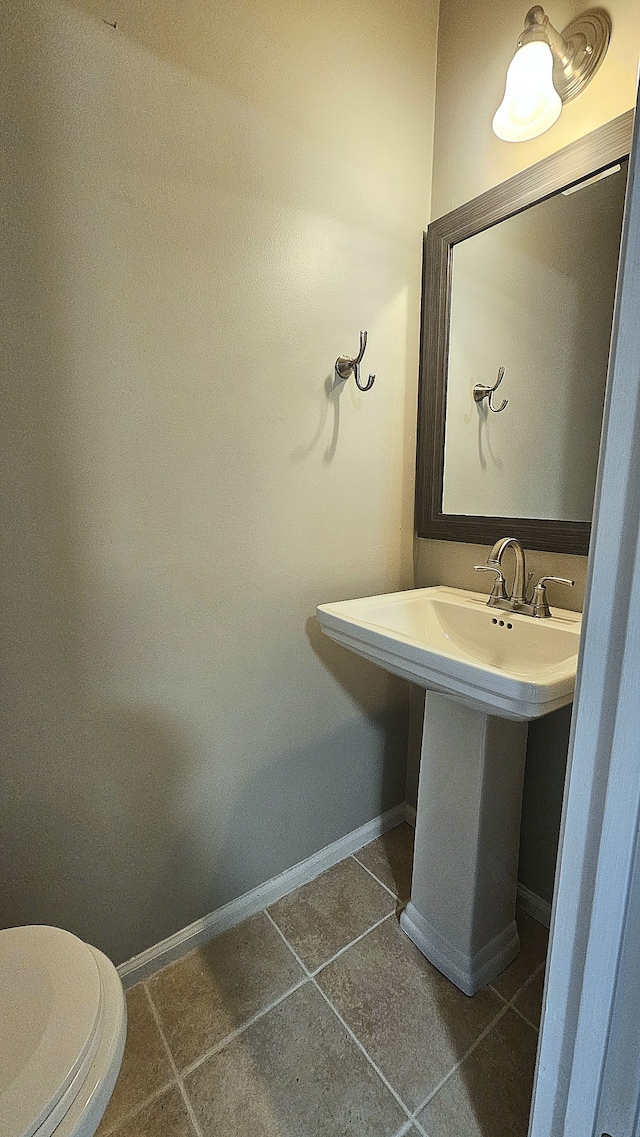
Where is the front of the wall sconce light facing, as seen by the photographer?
facing the viewer and to the left of the viewer

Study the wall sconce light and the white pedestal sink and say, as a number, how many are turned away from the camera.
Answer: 0

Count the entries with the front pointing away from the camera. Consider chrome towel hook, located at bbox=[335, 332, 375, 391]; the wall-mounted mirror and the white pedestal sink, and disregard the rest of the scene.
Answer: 0

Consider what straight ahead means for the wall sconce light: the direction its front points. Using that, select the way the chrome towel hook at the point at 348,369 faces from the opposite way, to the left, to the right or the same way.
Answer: to the left

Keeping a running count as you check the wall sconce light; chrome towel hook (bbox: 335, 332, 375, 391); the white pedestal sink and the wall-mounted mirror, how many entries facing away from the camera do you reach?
0

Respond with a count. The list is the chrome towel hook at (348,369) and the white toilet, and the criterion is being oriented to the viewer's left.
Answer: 0

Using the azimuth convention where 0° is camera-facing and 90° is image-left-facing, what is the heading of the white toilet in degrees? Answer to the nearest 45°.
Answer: approximately 225°
